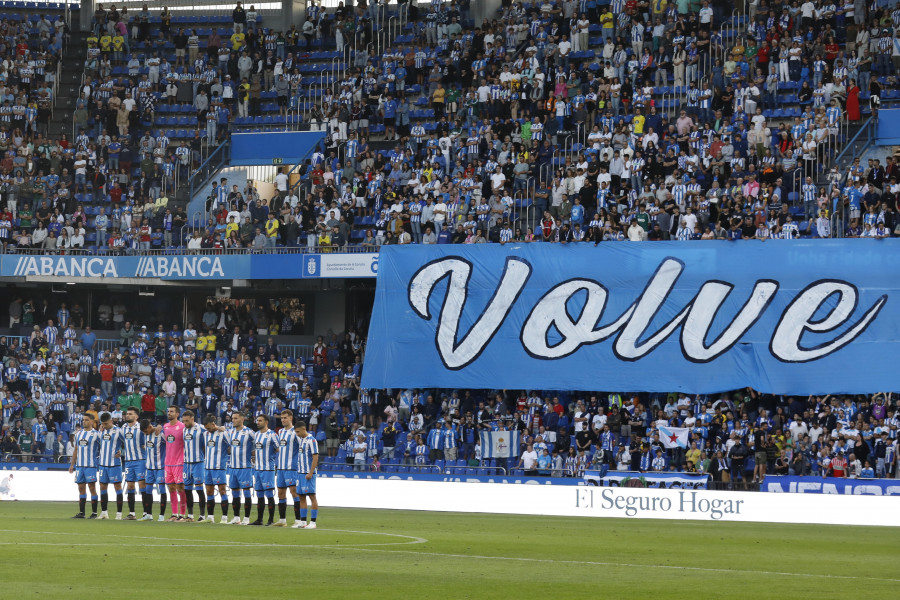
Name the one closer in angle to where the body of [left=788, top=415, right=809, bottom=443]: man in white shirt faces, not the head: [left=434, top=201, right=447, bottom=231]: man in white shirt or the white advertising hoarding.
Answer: the white advertising hoarding

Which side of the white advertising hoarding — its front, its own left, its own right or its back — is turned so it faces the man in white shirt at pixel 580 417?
back

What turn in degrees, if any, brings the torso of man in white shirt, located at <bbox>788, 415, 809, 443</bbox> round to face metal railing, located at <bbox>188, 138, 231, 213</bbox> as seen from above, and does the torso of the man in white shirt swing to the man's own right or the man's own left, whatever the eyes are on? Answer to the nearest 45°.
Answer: approximately 135° to the man's own right

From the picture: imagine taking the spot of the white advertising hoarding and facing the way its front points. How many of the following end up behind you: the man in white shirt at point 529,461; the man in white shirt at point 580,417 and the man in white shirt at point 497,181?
3

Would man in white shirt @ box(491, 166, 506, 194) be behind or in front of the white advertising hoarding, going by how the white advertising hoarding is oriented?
behind

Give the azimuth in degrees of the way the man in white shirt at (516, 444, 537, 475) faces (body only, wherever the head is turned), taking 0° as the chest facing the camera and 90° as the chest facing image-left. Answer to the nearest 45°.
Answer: approximately 0°
